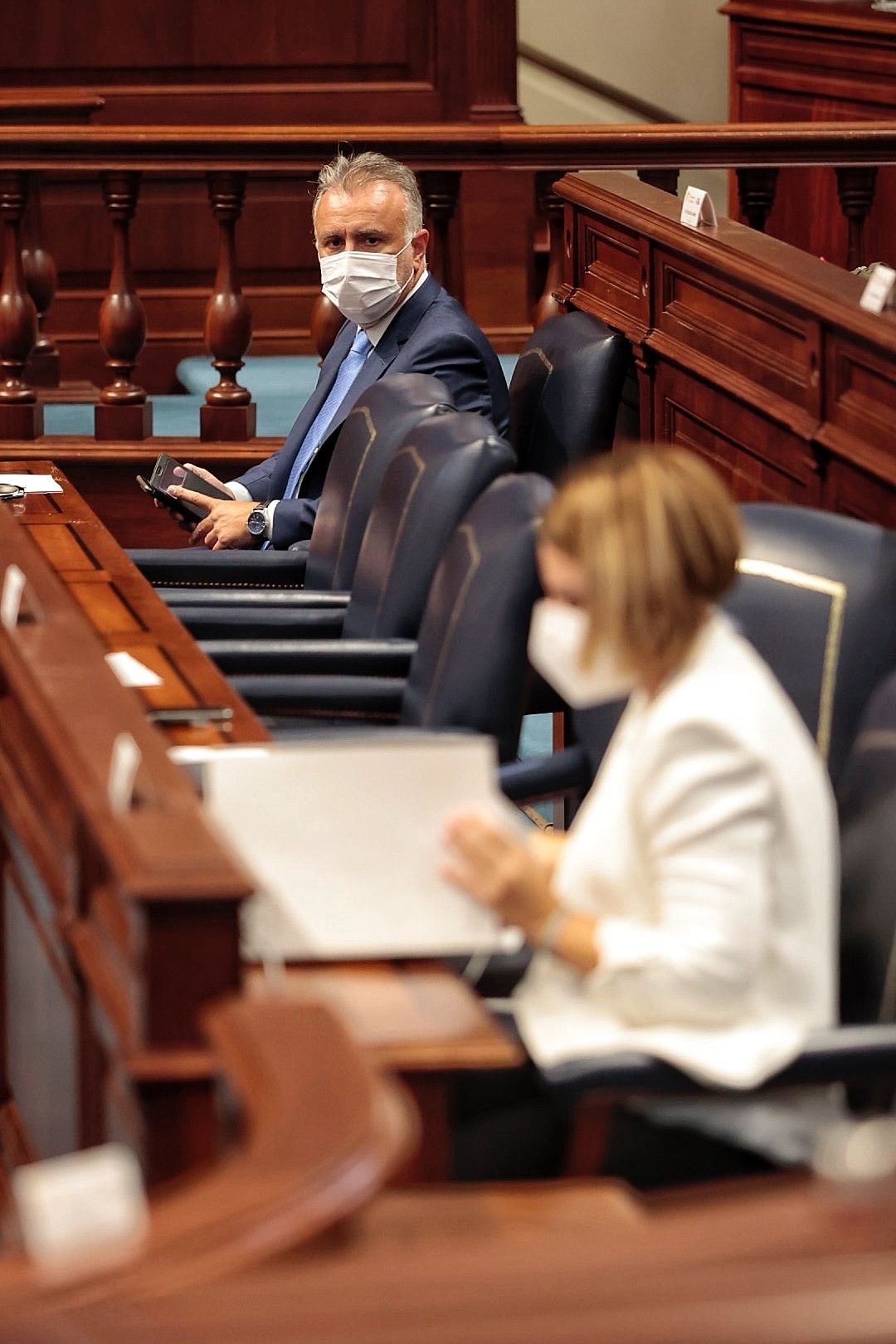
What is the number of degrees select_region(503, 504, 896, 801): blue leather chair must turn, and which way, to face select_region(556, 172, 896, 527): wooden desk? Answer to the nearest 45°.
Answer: approximately 135° to its right

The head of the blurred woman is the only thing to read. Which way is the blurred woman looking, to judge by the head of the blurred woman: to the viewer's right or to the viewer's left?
to the viewer's left

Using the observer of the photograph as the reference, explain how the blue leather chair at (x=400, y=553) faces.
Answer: facing to the left of the viewer

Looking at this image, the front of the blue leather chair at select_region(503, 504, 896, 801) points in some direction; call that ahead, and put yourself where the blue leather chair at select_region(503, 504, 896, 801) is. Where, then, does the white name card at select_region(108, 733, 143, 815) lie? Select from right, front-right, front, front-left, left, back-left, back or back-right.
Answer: front

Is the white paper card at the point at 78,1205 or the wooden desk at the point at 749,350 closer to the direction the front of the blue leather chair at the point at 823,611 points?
the white paper card

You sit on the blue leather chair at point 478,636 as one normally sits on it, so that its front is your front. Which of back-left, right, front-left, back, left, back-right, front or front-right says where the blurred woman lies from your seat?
left

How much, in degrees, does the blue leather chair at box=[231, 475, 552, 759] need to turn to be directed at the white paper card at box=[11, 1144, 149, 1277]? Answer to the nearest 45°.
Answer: approximately 90° to its left

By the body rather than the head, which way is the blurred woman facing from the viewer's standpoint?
to the viewer's left

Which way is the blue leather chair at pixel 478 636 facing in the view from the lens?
facing to the left of the viewer

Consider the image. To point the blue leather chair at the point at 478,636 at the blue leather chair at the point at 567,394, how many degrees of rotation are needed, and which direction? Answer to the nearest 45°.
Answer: approximately 90° to its right
